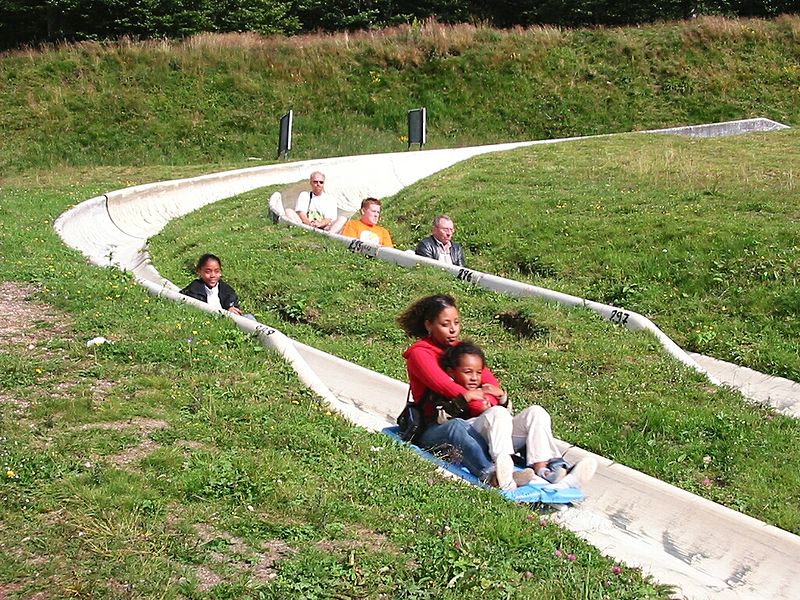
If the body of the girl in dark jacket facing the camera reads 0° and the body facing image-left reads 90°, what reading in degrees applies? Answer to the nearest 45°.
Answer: approximately 315°

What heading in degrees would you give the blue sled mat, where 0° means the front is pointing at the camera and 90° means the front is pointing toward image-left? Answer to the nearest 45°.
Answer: approximately 315°

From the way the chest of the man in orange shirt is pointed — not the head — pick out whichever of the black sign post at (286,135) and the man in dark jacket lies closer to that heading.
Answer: the man in dark jacket

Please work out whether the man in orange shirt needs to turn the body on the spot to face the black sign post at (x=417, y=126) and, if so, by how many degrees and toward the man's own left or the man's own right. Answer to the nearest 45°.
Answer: approximately 135° to the man's own left

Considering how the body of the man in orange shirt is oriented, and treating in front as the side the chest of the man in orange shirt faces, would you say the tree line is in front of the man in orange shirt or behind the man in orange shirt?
behind

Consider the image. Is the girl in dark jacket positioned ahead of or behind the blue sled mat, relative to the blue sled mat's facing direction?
behind

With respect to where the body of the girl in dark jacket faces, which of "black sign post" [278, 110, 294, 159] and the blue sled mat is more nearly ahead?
the blue sled mat

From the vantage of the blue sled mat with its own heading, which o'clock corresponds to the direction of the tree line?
The tree line is roughly at 7 o'clock from the blue sled mat.

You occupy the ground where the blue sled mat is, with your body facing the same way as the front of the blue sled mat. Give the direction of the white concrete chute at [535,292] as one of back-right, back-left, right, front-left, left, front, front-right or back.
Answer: back-left

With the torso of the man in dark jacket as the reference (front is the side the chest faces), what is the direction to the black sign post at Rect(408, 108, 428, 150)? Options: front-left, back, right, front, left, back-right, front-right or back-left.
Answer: back-left

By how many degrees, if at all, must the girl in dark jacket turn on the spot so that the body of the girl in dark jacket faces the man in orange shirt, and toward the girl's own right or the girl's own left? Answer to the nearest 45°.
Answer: approximately 90° to the girl's own left
